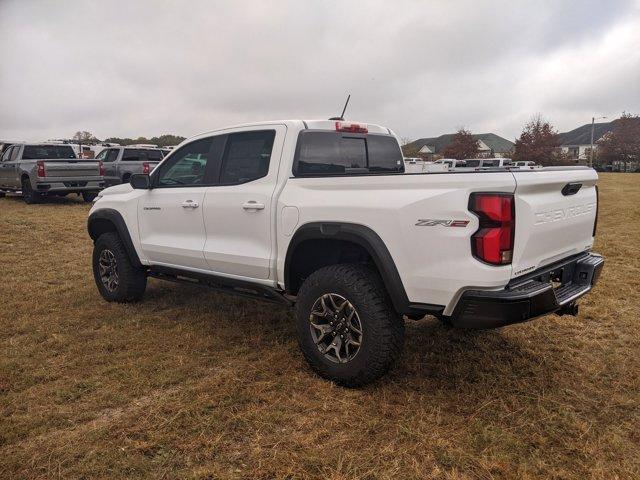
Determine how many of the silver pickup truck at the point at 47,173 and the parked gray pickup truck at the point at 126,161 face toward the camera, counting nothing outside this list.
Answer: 0

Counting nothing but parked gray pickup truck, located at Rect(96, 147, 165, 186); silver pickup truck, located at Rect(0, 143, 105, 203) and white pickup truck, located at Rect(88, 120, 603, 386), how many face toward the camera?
0

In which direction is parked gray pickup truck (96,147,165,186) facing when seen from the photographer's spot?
facing away from the viewer and to the left of the viewer

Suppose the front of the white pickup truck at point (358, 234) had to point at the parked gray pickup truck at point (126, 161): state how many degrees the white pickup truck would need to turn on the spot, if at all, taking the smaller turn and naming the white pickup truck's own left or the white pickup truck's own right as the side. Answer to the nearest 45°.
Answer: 0° — it already faces it

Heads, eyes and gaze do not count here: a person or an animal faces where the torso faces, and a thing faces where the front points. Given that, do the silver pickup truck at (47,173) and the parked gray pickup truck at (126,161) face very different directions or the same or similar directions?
same or similar directions

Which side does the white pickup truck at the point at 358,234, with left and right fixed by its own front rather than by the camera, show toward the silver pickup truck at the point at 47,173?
front

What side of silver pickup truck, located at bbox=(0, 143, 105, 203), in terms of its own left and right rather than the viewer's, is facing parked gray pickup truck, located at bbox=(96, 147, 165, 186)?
right

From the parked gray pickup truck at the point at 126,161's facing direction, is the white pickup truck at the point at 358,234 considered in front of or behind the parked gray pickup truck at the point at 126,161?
behind

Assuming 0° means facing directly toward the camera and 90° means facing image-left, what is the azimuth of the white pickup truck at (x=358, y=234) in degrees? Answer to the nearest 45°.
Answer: approximately 135°

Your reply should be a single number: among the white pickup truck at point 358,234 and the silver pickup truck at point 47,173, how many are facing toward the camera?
0

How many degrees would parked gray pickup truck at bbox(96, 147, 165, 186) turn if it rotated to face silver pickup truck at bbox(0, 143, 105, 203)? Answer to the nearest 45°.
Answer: approximately 90° to its left

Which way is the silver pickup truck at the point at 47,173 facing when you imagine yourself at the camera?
facing away from the viewer and to the left of the viewer

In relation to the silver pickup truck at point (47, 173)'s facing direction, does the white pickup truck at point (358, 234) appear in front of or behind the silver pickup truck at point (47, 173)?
behind
